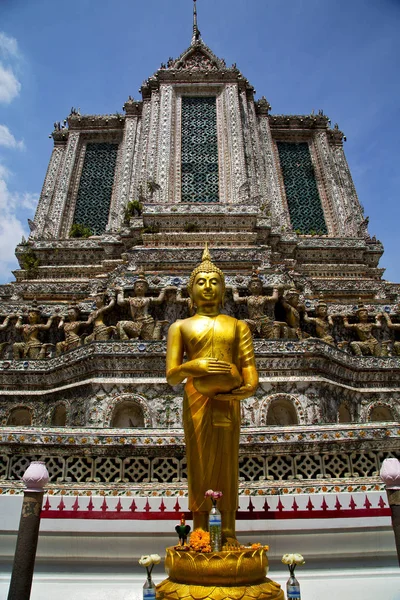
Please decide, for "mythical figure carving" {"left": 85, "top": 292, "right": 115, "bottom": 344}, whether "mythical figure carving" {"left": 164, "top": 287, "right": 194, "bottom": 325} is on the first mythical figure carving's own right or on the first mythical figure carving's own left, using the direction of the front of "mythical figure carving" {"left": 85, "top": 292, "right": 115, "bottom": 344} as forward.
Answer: on the first mythical figure carving's own left

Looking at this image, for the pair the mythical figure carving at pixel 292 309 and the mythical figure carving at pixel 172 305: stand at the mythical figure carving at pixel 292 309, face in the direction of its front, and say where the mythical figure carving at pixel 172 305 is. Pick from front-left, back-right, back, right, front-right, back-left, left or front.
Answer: back-right

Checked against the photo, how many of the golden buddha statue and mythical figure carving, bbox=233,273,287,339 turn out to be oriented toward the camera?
2

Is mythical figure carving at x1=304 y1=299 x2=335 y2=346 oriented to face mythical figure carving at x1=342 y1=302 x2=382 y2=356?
no

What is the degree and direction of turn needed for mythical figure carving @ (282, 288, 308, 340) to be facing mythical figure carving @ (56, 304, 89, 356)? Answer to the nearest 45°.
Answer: approximately 135° to its right

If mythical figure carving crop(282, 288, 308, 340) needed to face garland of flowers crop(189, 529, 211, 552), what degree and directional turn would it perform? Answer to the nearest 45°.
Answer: approximately 45° to its right

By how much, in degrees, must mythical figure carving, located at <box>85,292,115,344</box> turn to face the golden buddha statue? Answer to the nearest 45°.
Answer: approximately 45° to its left

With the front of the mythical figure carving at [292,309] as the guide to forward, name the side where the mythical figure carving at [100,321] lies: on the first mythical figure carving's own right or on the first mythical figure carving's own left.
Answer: on the first mythical figure carving's own right

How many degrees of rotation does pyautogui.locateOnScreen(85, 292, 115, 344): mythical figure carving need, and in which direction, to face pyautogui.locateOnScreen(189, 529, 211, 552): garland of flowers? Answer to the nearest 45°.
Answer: approximately 45° to its left

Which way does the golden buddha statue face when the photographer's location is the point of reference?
facing the viewer

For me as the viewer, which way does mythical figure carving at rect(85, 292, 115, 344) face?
facing the viewer and to the left of the viewer

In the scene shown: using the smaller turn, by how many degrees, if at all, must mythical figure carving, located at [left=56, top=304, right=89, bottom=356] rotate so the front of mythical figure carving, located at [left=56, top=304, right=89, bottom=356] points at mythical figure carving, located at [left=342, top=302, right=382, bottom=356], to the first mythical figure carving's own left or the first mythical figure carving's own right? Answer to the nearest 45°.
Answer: approximately 135° to the first mythical figure carving's own left

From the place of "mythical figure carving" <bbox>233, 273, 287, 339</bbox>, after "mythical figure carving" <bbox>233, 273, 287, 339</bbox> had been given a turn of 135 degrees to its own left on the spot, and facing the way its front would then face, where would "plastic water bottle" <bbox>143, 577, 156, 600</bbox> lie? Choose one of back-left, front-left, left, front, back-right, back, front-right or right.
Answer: back-right

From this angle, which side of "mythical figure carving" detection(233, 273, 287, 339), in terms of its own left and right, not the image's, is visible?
front

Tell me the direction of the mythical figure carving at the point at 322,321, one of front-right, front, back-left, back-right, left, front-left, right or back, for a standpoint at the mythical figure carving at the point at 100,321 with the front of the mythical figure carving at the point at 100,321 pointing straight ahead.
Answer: back-left

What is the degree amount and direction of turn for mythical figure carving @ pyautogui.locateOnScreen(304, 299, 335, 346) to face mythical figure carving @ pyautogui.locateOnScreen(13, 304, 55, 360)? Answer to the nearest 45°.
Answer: approximately 135° to its right

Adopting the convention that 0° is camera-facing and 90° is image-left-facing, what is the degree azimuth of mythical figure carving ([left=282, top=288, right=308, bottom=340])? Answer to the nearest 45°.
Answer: approximately 315°

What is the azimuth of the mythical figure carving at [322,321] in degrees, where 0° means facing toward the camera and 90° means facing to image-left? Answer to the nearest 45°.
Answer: approximately 315°

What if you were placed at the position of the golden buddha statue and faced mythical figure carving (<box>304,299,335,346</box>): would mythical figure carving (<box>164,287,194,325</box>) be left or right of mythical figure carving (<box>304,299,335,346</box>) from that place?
left

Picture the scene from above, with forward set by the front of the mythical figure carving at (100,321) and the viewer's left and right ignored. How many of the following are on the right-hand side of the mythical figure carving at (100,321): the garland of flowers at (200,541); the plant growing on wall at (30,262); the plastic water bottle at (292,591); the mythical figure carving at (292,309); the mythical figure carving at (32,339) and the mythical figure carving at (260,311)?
2

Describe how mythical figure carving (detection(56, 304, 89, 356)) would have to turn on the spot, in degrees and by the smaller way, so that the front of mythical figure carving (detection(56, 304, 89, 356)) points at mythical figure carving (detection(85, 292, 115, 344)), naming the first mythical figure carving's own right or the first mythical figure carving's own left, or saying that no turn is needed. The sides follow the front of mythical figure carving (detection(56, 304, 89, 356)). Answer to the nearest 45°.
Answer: approximately 90° to the first mythical figure carving's own left
